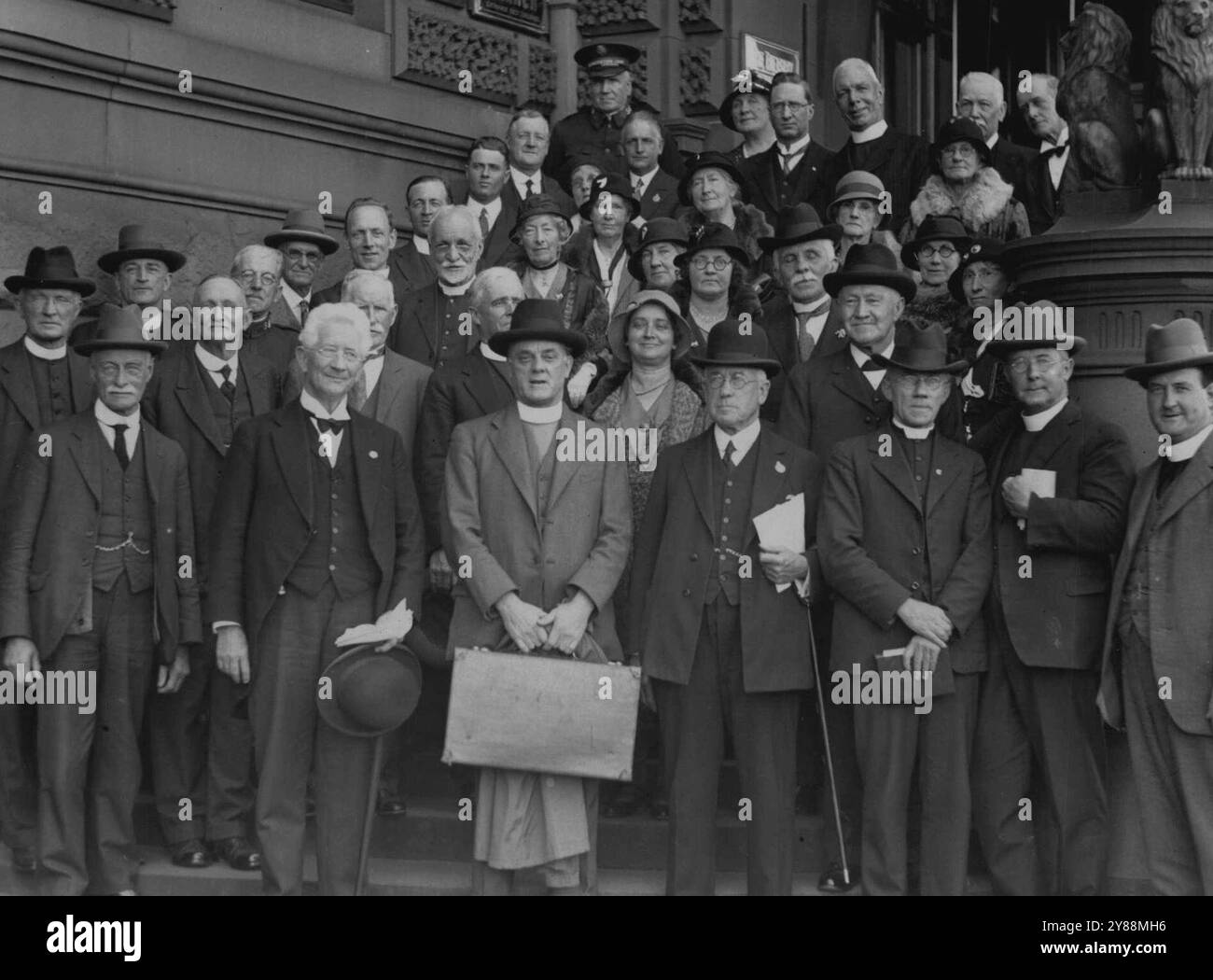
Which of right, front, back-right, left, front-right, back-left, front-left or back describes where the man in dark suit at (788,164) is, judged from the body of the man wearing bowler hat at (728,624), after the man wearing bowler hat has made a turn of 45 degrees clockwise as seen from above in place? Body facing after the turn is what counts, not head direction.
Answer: back-right

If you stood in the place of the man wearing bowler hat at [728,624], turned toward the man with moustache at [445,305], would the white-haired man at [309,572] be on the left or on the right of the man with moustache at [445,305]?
left

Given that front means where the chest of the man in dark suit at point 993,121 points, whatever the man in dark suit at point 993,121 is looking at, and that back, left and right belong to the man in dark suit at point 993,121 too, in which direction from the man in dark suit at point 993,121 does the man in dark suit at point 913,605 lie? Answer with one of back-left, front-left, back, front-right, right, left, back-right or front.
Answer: front

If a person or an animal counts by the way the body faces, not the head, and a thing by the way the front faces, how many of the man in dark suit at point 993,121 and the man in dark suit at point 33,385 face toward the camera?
2

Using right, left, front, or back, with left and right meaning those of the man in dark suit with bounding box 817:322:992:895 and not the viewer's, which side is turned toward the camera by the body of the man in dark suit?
front

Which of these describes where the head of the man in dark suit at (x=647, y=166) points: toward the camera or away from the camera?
toward the camera

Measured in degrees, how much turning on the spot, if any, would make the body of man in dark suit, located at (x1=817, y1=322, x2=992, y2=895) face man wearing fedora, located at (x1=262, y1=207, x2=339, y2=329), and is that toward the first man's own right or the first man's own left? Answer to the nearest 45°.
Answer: approximately 135° to the first man's own right

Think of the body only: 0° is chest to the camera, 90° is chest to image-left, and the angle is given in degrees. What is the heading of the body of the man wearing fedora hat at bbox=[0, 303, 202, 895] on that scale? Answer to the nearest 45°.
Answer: approximately 0°

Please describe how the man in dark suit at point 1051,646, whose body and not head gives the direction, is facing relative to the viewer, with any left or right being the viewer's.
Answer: facing the viewer and to the left of the viewer

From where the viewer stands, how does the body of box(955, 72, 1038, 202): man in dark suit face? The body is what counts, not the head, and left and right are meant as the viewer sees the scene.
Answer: facing the viewer

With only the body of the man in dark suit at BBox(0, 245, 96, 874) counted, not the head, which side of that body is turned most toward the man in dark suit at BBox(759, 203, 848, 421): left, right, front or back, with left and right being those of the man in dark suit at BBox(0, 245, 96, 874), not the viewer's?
left
